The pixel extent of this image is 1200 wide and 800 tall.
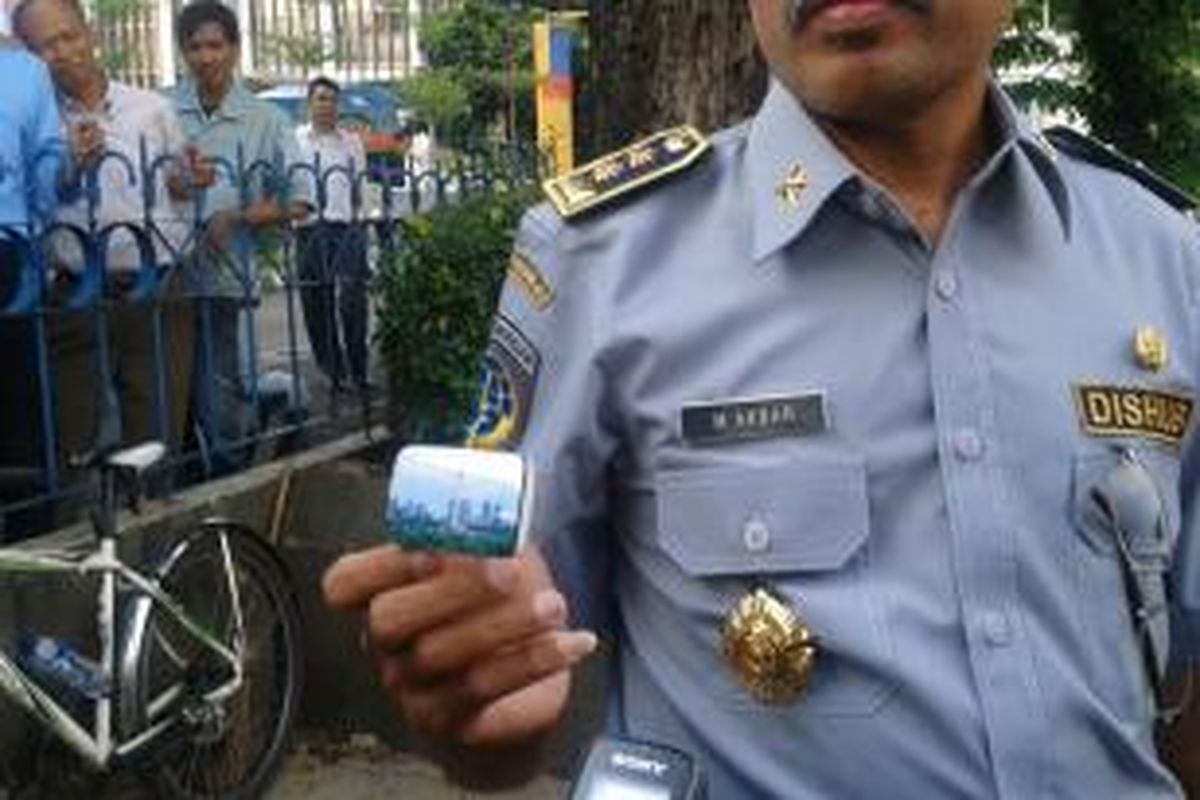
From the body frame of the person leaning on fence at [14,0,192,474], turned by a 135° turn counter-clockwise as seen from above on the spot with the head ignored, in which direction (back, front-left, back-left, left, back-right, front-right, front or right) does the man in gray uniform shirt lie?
back-right

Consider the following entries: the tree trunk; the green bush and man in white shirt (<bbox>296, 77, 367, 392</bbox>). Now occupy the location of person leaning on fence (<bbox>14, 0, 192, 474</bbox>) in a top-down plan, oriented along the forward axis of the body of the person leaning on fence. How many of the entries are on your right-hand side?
0

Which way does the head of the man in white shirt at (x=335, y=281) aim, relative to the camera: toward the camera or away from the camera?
toward the camera

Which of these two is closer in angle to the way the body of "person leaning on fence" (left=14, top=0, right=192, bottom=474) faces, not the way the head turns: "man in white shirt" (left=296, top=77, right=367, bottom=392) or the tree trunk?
the tree trunk

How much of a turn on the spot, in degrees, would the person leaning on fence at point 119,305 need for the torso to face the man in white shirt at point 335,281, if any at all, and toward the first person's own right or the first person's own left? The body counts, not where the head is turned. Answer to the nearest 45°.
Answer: approximately 135° to the first person's own left

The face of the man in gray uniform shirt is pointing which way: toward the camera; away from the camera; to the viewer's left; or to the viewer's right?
toward the camera

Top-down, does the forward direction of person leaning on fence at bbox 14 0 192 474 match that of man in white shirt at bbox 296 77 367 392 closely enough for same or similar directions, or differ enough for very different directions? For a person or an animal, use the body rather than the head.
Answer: same or similar directions

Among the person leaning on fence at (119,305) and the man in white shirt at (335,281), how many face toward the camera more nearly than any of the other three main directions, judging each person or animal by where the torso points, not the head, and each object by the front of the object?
2

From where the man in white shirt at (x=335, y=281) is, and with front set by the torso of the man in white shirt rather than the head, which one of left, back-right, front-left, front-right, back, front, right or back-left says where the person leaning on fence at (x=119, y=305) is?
front-right

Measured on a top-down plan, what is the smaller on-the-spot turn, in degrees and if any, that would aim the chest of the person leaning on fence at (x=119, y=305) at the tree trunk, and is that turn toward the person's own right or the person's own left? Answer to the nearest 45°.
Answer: approximately 45° to the person's own left

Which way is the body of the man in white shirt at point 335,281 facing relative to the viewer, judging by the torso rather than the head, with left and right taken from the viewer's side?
facing the viewer

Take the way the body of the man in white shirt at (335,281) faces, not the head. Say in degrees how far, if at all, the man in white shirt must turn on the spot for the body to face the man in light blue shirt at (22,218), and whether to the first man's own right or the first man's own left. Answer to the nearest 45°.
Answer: approximately 45° to the first man's own right

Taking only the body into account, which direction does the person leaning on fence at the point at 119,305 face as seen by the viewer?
toward the camera

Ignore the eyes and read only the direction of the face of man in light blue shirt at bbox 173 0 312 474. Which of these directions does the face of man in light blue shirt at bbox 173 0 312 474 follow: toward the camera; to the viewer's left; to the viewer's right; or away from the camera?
toward the camera
